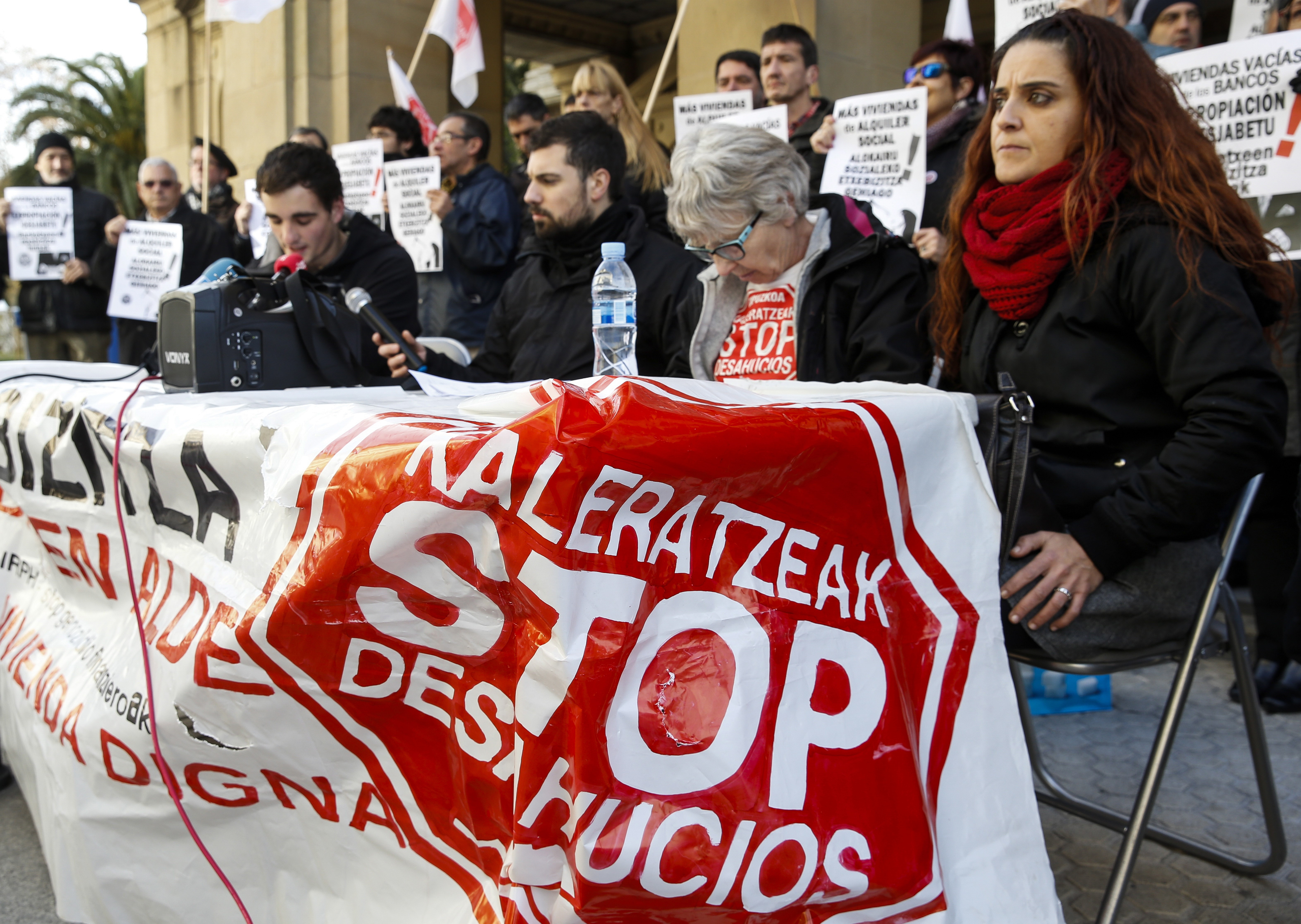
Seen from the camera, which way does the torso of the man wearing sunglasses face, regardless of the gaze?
toward the camera

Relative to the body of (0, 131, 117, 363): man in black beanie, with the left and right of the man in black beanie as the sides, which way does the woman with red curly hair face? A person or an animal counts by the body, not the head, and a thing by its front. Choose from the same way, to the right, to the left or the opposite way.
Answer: to the right

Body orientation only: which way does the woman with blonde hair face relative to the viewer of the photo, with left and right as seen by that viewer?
facing the viewer and to the left of the viewer

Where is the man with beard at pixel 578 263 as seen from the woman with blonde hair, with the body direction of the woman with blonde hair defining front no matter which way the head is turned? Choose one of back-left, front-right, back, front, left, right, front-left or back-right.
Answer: front-left

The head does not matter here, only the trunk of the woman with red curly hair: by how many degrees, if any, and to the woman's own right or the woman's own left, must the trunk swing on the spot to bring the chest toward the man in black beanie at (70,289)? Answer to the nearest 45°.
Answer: approximately 90° to the woman's own right

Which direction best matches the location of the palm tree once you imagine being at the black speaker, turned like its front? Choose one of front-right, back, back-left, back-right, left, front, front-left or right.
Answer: back-right

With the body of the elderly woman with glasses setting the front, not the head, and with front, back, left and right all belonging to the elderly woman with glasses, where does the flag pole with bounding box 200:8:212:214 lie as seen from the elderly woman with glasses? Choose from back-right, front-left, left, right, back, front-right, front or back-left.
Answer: right

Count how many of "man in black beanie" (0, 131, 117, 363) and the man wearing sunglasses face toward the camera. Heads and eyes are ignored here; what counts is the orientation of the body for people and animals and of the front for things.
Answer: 2

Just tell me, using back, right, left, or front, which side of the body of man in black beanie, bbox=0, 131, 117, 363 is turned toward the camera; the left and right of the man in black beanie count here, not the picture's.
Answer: front
